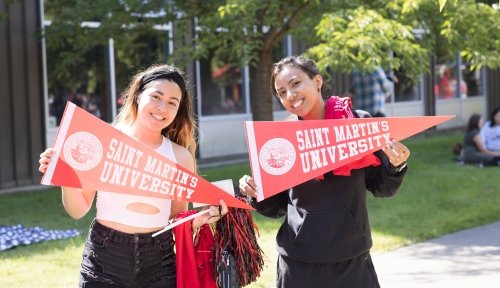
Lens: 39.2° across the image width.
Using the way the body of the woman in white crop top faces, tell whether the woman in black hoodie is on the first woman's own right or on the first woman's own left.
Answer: on the first woman's own left

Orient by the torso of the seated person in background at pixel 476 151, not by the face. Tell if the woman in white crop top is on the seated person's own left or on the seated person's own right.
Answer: on the seated person's own right

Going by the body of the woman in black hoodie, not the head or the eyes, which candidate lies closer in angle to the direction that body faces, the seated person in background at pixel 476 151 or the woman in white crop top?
the woman in white crop top

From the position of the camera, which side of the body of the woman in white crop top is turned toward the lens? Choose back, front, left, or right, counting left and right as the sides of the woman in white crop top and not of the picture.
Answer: front

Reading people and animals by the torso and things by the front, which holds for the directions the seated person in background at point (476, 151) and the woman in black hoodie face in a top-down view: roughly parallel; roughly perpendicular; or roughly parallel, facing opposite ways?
roughly perpendicular

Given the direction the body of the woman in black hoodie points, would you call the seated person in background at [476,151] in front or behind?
behind

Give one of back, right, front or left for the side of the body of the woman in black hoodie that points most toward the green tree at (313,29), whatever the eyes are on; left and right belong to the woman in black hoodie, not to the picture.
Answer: back

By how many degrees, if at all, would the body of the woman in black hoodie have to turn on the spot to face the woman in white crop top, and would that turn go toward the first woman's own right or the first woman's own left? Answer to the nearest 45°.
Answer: approximately 90° to the first woman's own right
